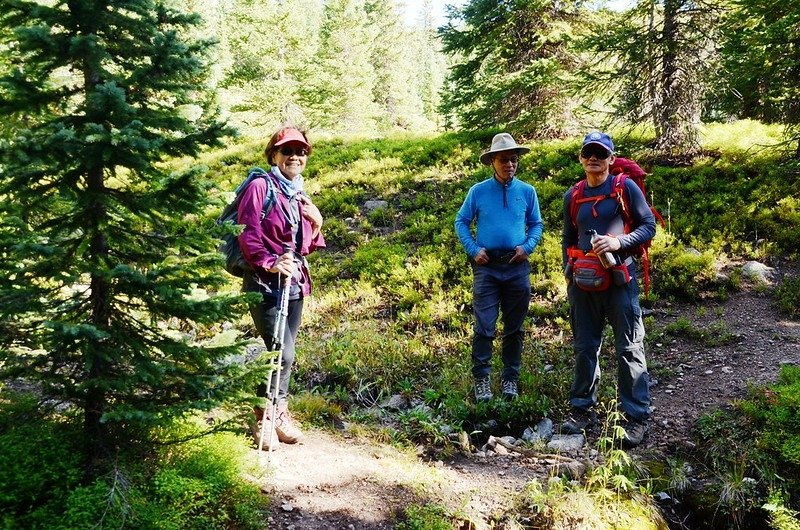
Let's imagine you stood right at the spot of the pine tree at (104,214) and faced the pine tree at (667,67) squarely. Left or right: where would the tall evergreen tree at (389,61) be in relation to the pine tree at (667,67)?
left

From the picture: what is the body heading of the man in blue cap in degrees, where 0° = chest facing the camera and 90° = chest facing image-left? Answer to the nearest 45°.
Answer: approximately 45°

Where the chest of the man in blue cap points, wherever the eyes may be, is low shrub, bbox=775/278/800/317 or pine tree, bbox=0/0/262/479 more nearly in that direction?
the pine tree

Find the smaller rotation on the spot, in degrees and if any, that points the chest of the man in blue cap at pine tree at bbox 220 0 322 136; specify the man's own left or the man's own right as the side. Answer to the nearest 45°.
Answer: approximately 90° to the man's own right
